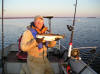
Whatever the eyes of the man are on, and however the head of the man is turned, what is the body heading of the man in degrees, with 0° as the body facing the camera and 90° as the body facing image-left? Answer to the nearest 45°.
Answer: approximately 315°
